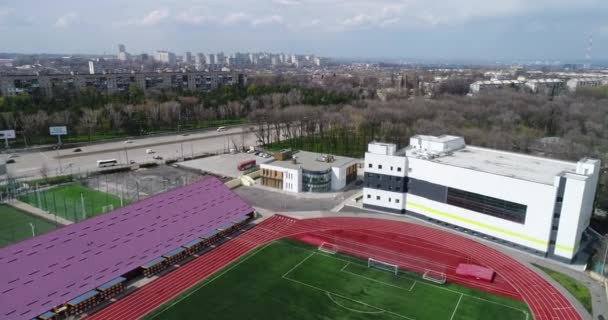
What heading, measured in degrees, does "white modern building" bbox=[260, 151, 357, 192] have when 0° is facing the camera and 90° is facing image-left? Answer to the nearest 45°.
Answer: approximately 0°

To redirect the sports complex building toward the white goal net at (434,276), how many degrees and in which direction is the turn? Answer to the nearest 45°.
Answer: approximately 45° to its left

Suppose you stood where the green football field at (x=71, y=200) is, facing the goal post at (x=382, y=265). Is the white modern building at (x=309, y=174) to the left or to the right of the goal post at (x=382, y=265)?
left

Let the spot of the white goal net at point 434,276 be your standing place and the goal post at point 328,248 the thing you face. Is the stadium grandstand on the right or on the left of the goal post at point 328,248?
left

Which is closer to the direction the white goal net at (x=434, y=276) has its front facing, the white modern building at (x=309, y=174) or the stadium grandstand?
the stadium grandstand

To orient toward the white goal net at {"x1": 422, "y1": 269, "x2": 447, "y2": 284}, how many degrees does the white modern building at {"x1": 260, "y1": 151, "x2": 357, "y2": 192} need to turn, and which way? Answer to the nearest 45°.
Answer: approximately 45° to its left

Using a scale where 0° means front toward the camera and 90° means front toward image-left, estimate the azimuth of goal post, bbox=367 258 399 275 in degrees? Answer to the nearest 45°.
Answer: approximately 45°

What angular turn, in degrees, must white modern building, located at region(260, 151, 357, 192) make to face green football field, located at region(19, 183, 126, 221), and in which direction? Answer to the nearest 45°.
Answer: approximately 90° to its right

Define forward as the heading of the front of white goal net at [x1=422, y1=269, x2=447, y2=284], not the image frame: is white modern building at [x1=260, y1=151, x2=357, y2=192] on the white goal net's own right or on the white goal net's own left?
on the white goal net's own right

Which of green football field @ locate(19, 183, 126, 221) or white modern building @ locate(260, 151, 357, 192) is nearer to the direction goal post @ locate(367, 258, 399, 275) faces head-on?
the green football field
